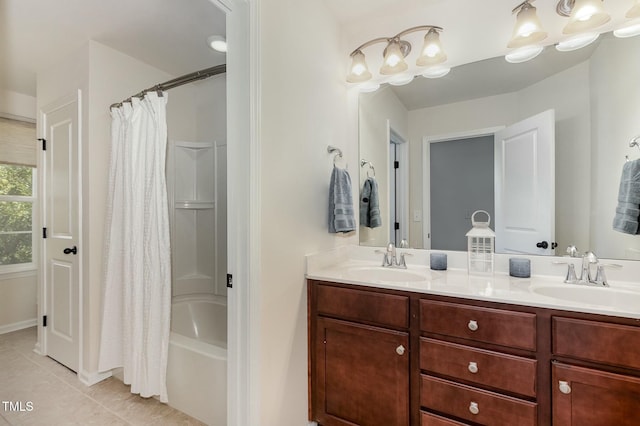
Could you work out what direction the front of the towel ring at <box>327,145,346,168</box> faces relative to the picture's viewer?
facing the viewer and to the right of the viewer

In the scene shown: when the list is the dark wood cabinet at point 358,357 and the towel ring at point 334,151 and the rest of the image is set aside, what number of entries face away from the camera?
0

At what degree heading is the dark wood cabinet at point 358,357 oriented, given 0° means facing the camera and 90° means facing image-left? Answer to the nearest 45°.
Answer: approximately 45°

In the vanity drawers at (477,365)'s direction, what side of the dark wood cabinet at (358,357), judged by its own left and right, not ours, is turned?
left
